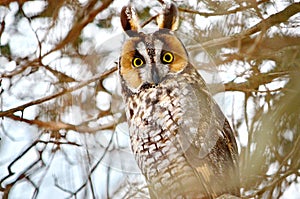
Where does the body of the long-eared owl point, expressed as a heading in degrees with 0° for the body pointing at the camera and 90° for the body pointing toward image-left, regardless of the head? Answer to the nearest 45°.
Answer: approximately 45°
